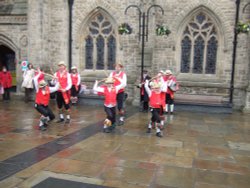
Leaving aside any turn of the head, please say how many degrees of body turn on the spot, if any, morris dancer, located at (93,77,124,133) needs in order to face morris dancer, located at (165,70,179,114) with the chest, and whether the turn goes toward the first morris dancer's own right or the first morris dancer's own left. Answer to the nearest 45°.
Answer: approximately 135° to the first morris dancer's own left

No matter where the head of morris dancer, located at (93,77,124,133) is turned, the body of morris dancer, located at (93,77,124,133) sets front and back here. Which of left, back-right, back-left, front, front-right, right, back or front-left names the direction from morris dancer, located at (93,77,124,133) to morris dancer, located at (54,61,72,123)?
back-right

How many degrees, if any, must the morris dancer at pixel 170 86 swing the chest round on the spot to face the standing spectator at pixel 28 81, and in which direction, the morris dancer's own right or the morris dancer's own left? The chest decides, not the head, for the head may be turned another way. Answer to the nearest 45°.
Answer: approximately 45° to the morris dancer's own right

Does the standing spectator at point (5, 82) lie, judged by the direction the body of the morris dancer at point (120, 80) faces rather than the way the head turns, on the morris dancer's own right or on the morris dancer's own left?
on the morris dancer's own right

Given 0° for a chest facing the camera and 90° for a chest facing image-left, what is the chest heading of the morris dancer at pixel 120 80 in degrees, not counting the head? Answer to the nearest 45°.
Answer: approximately 45°

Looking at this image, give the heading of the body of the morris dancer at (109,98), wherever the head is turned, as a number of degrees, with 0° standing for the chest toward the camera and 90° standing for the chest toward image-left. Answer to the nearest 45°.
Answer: approximately 0°

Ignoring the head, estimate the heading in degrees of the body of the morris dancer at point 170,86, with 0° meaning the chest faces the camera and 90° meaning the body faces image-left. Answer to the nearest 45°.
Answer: approximately 45°

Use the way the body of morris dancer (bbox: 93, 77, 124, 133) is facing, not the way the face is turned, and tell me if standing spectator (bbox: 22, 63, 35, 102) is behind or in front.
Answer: behind

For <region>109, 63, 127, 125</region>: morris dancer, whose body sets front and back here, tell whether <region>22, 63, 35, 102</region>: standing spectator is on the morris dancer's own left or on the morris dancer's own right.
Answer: on the morris dancer's own right

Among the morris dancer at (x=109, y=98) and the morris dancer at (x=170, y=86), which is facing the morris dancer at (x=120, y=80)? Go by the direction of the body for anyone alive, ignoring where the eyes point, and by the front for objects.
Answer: the morris dancer at (x=170, y=86)

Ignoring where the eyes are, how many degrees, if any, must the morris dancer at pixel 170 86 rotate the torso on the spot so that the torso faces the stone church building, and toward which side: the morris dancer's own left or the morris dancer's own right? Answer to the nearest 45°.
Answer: approximately 180°

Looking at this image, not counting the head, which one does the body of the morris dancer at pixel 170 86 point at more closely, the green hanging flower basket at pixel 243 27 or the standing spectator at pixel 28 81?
the standing spectator
